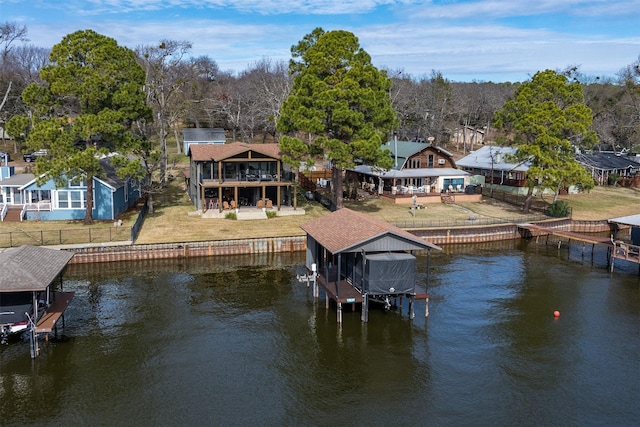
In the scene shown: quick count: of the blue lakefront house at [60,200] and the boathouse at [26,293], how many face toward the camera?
2

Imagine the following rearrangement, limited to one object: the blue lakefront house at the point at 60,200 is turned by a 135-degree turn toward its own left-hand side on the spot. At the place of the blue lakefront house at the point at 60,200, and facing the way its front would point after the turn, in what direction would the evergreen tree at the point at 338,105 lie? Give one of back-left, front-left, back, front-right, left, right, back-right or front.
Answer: front-right

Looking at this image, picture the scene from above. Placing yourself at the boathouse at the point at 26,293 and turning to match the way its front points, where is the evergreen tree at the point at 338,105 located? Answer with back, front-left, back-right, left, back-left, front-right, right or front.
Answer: back-left

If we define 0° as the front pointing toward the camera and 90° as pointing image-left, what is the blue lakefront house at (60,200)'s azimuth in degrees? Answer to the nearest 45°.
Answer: approximately 0°

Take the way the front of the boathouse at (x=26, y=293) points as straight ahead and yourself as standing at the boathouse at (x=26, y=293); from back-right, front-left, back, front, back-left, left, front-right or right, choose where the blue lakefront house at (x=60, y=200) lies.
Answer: back

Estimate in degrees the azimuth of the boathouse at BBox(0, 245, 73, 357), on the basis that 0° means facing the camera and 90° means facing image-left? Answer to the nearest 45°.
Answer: approximately 0°

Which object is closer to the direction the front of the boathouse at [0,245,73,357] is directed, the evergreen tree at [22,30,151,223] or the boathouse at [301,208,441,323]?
the boathouse

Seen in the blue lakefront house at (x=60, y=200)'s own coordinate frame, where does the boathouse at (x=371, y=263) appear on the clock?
The boathouse is roughly at 11 o'clock from the blue lakefront house.

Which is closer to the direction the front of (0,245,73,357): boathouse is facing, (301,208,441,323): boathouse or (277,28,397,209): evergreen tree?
the boathouse

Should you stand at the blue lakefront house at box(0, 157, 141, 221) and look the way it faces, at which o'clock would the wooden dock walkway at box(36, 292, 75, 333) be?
The wooden dock walkway is roughly at 12 o'clock from the blue lakefront house.

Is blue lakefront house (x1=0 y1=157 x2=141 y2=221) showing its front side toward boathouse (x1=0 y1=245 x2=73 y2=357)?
yes
